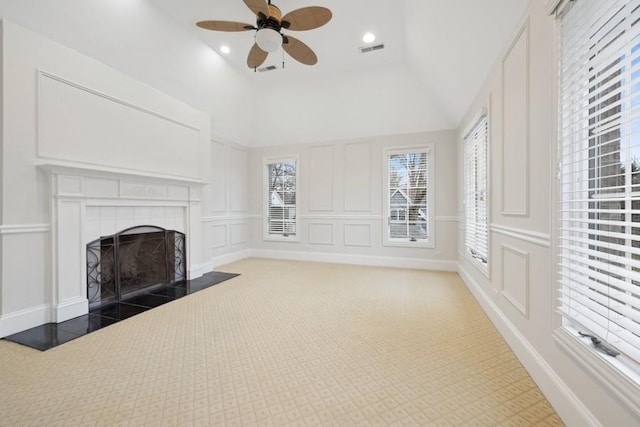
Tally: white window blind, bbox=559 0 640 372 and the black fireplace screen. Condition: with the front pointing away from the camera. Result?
0

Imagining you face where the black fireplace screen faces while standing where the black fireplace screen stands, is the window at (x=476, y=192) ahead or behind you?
ahead

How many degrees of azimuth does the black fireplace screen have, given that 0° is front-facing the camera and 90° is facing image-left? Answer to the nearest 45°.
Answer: approximately 315°

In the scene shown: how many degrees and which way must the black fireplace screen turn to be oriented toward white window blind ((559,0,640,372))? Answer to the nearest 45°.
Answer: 0° — it already faces it

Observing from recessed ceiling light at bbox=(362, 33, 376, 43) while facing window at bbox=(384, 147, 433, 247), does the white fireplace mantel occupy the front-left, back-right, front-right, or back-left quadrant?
back-left

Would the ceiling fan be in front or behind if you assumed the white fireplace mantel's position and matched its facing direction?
in front

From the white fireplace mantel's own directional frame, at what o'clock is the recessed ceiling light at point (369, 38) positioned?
The recessed ceiling light is roughly at 11 o'clock from the white fireplace mantel.

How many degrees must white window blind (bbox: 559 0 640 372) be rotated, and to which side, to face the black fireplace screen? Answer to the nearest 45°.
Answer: approximately 45° to its right

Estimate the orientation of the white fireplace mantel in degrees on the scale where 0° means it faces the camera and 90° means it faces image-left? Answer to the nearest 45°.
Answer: approximately 315°

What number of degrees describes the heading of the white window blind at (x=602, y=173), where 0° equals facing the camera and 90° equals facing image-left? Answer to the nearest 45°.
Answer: approximately 45°

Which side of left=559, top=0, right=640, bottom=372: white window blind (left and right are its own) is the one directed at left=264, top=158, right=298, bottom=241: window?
right
